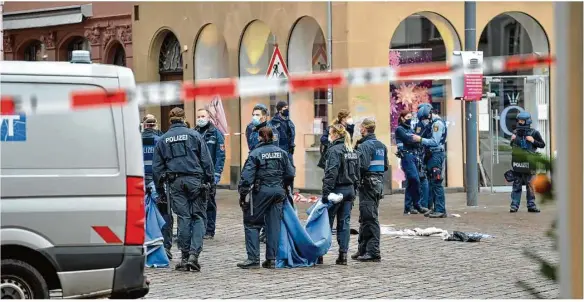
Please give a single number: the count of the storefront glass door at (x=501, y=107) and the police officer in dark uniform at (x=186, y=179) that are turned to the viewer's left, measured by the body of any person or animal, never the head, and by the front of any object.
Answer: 0

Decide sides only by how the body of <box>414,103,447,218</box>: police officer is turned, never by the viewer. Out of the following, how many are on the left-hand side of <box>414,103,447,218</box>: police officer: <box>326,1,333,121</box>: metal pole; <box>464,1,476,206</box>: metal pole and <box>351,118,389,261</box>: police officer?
1

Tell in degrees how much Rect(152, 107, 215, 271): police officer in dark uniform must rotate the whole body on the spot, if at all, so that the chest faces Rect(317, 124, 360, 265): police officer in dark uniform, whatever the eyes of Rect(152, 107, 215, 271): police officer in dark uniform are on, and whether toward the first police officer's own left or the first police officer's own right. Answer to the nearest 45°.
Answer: approximately 90° to the first police officer's own right

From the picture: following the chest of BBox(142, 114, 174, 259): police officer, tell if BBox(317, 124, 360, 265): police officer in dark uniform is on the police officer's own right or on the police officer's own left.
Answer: on the police officer's own right

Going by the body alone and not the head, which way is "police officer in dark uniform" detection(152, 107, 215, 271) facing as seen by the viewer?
away from the camera

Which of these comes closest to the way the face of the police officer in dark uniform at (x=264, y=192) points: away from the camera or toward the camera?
away from the camera

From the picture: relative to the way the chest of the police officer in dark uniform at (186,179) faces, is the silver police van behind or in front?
behind

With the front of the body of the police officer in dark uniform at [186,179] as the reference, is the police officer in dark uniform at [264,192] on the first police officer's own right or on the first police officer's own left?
on the first police officer's own right

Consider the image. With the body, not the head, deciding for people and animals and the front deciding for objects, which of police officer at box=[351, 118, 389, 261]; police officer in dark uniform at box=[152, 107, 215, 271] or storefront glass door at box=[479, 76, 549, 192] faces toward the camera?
the storefront glass door

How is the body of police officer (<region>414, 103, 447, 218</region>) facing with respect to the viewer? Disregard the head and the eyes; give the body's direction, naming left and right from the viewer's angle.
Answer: facing to the left of the viewer

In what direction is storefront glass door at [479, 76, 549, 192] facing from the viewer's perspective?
toward the camera

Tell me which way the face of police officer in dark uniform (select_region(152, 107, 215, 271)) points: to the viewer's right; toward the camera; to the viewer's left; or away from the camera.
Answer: away from the camera
